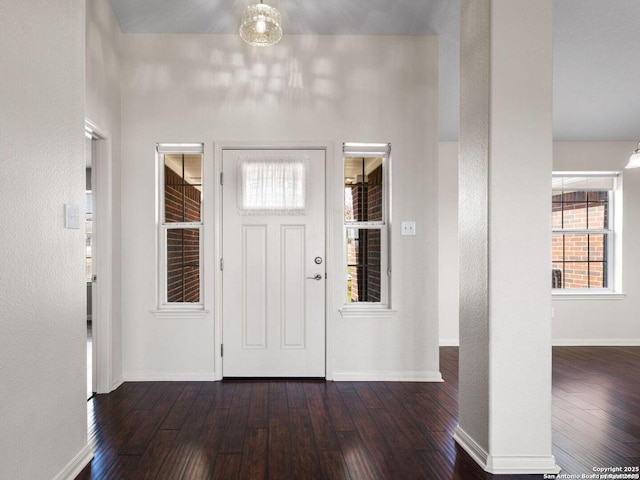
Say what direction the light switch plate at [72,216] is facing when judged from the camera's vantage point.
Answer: facing the viewer and to the right of the viewer

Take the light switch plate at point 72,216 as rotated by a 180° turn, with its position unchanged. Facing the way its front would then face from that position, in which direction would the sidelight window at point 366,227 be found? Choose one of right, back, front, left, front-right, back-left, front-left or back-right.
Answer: back-right

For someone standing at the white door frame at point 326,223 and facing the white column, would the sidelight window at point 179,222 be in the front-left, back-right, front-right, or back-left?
back-right

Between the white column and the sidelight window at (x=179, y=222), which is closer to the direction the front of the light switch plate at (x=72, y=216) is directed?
the white column

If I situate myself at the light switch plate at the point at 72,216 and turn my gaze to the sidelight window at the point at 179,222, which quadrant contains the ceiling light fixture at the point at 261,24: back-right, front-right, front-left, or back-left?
front-right

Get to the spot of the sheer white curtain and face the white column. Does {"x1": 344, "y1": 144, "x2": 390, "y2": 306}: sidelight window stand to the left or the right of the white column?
left

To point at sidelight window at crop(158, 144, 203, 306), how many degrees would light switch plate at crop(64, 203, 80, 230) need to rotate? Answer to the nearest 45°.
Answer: approximately 90° to its left

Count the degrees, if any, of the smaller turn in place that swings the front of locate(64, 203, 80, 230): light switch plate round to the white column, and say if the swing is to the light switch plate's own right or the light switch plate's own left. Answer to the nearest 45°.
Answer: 0° — it already faces it
